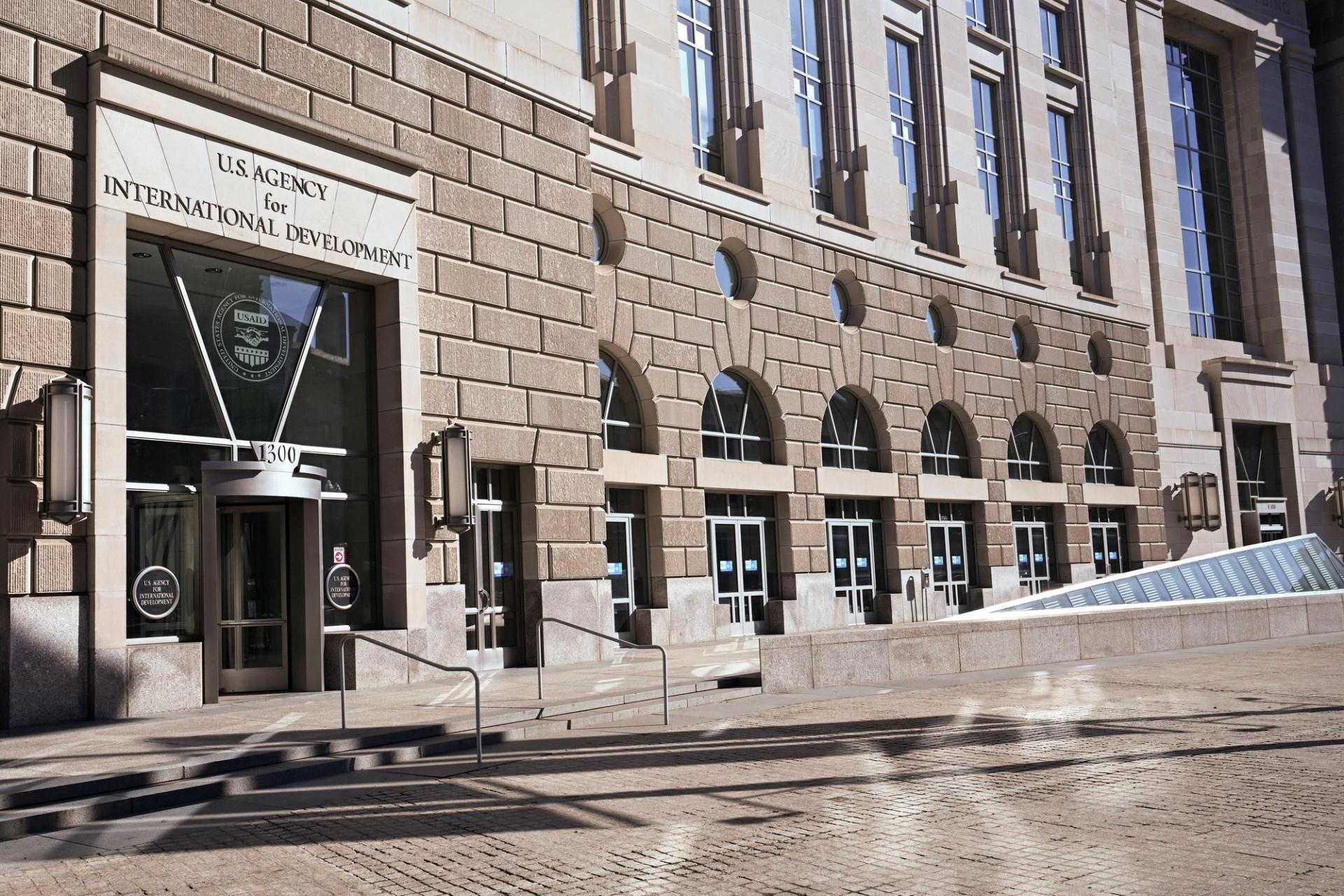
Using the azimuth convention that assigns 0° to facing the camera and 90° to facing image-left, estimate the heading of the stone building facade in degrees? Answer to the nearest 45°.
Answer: approximately 315°
